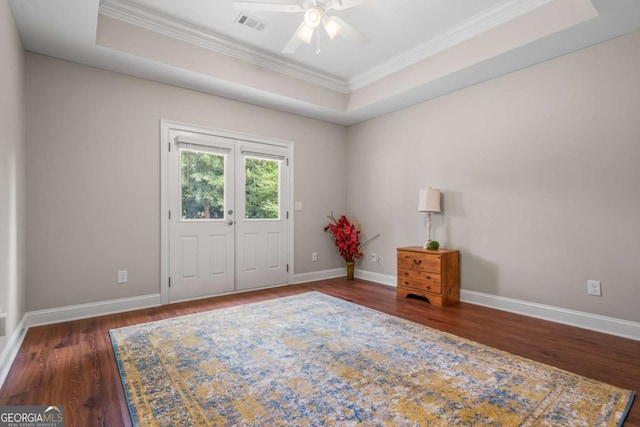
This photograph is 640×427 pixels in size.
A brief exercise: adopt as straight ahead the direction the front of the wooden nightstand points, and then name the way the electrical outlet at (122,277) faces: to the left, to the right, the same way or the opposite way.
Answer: to the left

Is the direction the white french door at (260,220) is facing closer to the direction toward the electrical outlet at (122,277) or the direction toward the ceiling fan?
the ceiling fan

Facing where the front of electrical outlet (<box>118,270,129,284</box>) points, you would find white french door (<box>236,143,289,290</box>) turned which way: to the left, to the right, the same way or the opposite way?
the same way

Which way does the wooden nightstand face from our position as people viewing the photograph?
facing the viewer and to the left of the viewer

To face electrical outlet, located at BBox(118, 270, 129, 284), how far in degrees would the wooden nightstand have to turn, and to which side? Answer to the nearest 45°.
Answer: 0° — it already faces it

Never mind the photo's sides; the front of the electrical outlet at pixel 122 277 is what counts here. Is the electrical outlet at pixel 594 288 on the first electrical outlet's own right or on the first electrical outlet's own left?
on the first electrical outlet's own left

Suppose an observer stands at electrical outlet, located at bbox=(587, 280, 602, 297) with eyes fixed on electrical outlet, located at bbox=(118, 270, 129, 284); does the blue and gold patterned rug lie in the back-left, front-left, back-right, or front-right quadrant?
front-left

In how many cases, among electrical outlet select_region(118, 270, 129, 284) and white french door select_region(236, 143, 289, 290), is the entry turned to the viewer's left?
0

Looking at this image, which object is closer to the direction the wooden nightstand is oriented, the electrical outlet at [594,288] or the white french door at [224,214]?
the white french door

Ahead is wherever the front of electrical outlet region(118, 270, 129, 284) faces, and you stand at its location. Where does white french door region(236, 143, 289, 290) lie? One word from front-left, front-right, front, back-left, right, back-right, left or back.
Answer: left

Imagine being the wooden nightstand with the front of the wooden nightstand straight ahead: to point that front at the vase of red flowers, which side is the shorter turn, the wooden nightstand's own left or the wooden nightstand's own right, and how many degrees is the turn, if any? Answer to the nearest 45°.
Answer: approximately 90° to the wooden nightstand's own right

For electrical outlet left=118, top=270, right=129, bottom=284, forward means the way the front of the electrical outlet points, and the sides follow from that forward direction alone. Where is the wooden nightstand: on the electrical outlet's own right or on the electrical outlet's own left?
on the electrical outlet's own left

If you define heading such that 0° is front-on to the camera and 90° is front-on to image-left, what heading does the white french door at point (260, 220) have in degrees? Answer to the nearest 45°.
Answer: approximately 315°

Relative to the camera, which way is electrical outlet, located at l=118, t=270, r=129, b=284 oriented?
toward the camera

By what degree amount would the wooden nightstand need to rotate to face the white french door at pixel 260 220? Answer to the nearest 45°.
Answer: approximately 45° to its right

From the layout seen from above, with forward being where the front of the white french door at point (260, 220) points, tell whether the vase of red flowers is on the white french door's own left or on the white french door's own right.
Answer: on the white french door's own left
